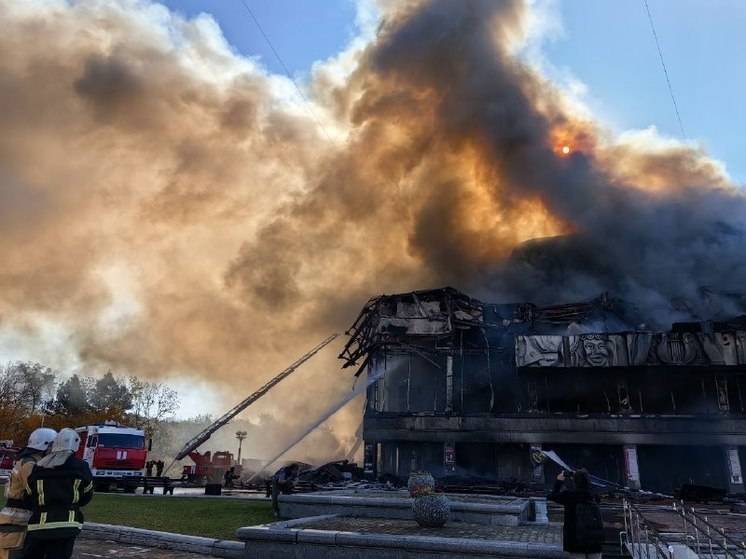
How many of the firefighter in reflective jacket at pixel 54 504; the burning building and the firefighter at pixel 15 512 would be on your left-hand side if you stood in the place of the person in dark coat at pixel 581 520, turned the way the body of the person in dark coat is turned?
2

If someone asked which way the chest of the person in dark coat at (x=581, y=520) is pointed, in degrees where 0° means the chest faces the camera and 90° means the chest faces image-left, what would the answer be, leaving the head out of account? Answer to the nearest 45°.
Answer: approximately 135°

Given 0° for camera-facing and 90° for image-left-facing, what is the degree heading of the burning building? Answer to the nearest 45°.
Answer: approximately 0°

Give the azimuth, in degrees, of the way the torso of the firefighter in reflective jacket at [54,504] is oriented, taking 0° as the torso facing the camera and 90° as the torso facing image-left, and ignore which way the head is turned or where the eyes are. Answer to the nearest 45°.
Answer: approximately 180°

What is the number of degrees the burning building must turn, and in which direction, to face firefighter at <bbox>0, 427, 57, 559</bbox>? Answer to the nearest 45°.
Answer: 0° — it already faces them

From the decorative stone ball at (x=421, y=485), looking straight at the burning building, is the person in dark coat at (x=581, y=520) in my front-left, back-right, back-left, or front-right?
back-right

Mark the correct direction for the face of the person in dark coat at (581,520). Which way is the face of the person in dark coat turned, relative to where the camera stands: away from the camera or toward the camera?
away from the camera

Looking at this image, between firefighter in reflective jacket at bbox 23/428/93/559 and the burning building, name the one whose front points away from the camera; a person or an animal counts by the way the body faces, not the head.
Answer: the firefighter in reflective jacket

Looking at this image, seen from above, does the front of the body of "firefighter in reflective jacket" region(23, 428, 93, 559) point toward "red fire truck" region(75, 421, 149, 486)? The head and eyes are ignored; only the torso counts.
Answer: yes

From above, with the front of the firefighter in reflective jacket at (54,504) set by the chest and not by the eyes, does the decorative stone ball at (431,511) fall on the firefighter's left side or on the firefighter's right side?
on the firefighter's right side

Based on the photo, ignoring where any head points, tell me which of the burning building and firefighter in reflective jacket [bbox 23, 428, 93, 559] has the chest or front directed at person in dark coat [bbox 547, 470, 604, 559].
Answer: the burning building

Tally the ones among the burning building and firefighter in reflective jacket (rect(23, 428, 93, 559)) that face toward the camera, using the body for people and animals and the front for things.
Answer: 1
